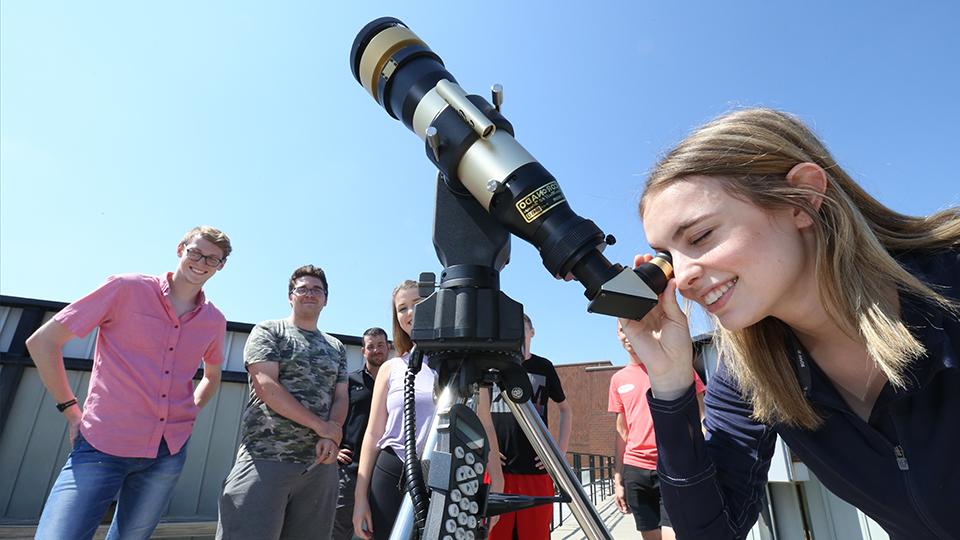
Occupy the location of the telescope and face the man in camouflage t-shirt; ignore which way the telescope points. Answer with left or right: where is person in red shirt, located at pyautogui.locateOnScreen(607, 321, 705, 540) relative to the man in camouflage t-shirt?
right

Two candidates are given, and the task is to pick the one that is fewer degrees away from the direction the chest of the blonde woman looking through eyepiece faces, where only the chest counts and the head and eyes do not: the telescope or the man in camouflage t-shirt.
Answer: the telescope

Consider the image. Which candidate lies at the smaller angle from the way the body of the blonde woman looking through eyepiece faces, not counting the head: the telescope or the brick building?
the telescope

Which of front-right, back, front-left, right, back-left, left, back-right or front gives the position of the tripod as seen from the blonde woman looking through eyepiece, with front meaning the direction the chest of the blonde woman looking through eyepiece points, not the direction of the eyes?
front

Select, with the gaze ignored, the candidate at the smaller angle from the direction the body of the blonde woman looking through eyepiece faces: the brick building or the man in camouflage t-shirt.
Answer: the man in camouflage t-shirt

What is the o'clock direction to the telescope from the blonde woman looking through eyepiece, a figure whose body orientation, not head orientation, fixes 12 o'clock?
The telescope is roughly at 12 o'clock from the blonde woman looking through eyepiece.

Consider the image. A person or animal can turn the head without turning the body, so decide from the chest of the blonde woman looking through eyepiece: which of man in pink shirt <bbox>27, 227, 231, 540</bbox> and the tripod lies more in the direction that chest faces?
the tripod

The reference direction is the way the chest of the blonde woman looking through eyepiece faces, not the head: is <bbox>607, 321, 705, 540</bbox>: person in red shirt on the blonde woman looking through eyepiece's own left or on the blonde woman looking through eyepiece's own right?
on the blonde woman looking through eyepiece's own right

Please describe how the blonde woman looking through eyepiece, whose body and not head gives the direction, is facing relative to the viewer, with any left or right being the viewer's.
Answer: facing the viewer and to the left of the viewer
